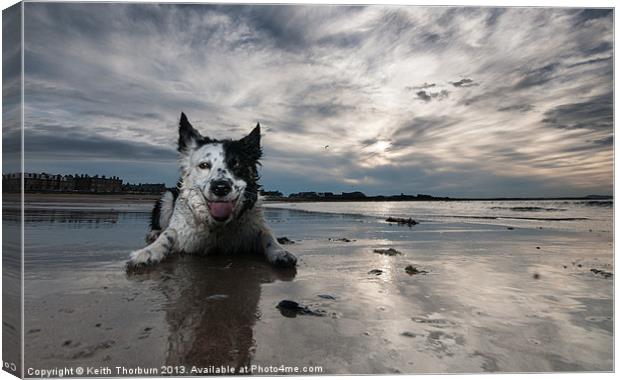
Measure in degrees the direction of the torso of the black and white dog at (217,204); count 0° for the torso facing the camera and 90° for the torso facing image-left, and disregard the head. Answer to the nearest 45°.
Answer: approximately 0°

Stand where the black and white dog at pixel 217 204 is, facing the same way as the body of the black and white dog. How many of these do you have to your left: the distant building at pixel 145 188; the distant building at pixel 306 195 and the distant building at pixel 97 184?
1

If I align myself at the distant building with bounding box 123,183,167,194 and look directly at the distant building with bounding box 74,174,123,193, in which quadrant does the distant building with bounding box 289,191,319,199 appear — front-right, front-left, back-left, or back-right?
back-left

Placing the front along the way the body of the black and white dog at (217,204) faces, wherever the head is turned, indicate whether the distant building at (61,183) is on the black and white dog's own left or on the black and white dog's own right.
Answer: on the black and white dog's own right

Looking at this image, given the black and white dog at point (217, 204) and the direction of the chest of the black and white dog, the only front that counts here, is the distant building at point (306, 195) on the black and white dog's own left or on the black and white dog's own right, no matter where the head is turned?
on the black and white dog's own left

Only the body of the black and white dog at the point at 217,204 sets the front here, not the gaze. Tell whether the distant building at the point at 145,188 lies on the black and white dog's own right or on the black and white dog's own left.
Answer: on the black and white dog's own right
